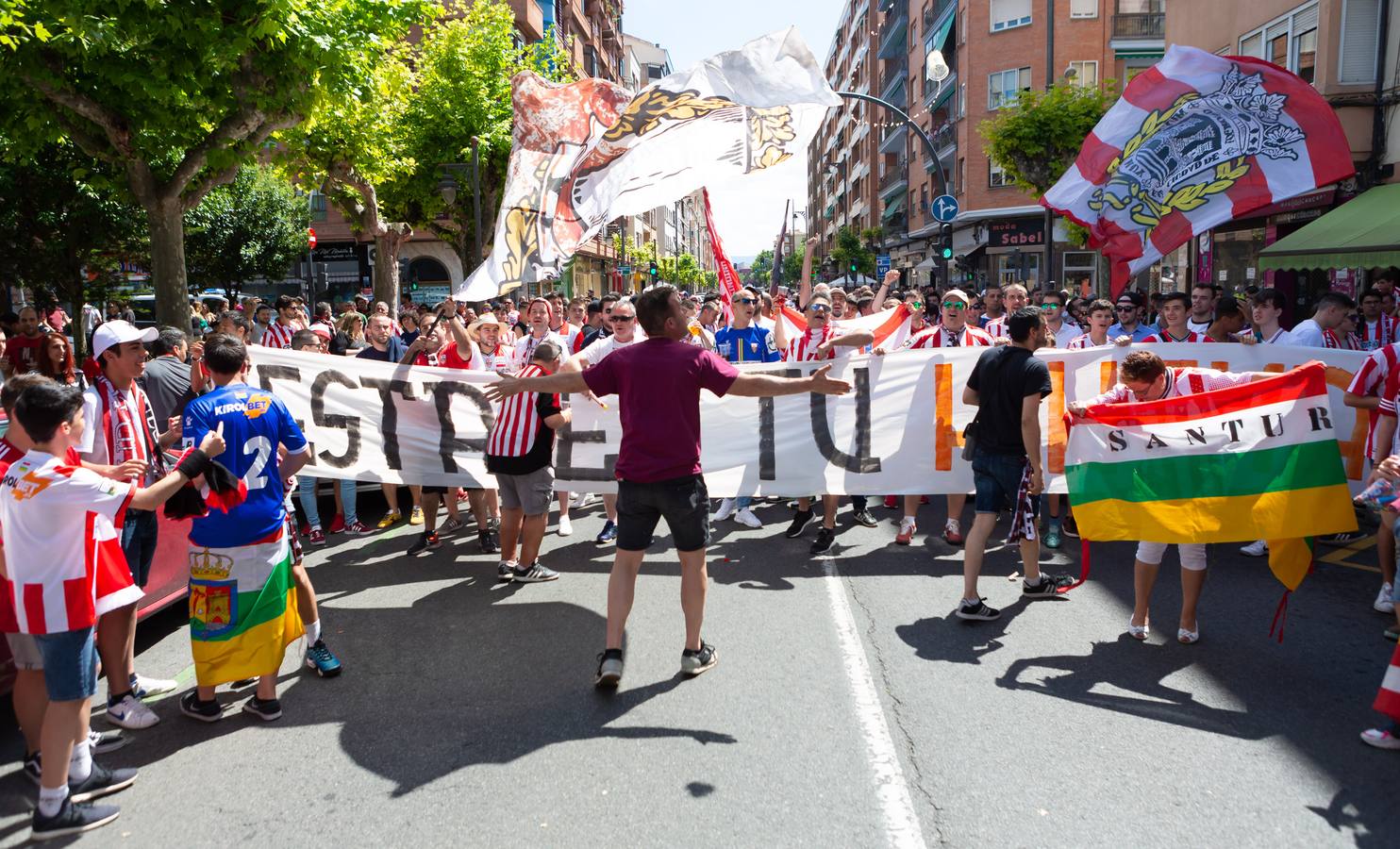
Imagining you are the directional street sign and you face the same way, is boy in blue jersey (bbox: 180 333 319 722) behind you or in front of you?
in front

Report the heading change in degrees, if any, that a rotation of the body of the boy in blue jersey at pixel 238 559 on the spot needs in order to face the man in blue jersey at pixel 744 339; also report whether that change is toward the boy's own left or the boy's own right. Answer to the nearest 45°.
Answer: approximately 45° to the boy's own right

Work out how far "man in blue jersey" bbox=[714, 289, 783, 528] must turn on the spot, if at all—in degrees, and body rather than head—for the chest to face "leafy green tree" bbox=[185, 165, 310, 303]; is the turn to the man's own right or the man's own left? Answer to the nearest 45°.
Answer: approximately 135° to the man's own right

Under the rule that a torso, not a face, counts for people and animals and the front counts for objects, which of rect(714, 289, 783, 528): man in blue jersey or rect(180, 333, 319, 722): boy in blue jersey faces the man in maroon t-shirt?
rect(714, 289, 783, 528): man in blue jersey

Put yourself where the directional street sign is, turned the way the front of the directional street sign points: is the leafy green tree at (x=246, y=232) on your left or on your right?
on your right

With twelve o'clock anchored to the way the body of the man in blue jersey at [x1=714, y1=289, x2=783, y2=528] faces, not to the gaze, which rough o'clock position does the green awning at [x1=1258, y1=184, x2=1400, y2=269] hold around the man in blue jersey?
The green awning is roughly at 8 o'clock from the man in blue jersey.

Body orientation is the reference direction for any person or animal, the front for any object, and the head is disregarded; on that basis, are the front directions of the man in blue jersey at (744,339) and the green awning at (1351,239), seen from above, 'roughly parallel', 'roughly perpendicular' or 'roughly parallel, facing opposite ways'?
roughly perpendicular

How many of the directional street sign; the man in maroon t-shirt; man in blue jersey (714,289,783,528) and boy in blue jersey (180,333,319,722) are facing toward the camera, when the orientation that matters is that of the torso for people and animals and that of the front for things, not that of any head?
2

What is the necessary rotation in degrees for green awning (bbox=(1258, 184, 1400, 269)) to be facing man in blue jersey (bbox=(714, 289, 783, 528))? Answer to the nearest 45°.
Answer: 0° — it already faces them

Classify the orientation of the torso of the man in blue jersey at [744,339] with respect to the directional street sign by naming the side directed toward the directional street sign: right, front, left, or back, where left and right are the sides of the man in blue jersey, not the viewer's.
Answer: back

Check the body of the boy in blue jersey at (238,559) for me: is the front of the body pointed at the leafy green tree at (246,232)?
yes

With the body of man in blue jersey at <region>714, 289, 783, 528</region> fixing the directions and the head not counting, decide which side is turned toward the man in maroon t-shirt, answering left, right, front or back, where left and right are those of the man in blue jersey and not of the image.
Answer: front

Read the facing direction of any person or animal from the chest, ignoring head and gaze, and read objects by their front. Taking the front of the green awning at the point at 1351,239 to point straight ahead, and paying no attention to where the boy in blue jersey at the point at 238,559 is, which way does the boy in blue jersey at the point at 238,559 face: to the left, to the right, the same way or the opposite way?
to the right

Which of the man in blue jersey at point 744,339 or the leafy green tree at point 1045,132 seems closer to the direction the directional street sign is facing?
the man in blue jersey

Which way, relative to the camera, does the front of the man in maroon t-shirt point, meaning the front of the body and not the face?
away from the camera

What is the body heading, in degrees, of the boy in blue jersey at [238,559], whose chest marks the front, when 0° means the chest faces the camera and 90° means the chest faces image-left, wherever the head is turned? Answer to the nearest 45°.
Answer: approximately 180°
